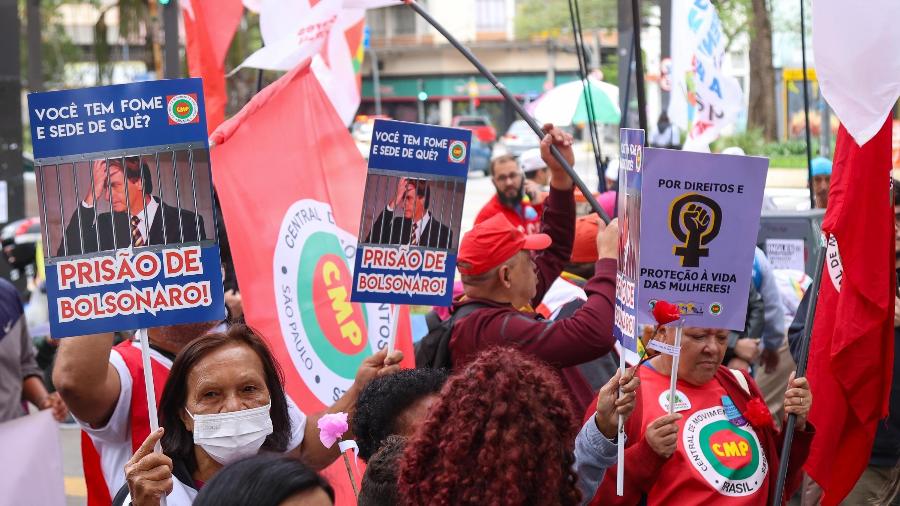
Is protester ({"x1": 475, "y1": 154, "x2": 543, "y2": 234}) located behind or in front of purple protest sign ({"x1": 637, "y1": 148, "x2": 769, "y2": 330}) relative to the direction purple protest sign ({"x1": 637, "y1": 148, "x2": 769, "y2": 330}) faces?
behind

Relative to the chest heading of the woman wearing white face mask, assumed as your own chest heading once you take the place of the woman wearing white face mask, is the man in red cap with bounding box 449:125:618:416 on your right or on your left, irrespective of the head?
on your left

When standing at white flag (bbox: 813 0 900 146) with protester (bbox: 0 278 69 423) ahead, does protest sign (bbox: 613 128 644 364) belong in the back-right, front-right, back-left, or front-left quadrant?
front-left

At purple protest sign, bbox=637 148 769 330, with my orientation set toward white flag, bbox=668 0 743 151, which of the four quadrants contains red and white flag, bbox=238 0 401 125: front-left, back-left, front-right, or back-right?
front-left

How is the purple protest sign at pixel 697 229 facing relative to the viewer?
toward the camera

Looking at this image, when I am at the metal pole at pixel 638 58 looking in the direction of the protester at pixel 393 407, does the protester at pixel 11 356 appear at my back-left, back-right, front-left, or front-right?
front-right

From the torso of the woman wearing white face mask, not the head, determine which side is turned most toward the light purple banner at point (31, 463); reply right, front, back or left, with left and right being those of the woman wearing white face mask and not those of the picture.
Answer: right

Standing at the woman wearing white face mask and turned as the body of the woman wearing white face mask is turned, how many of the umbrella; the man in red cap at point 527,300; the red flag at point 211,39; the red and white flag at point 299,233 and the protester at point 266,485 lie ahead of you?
1
